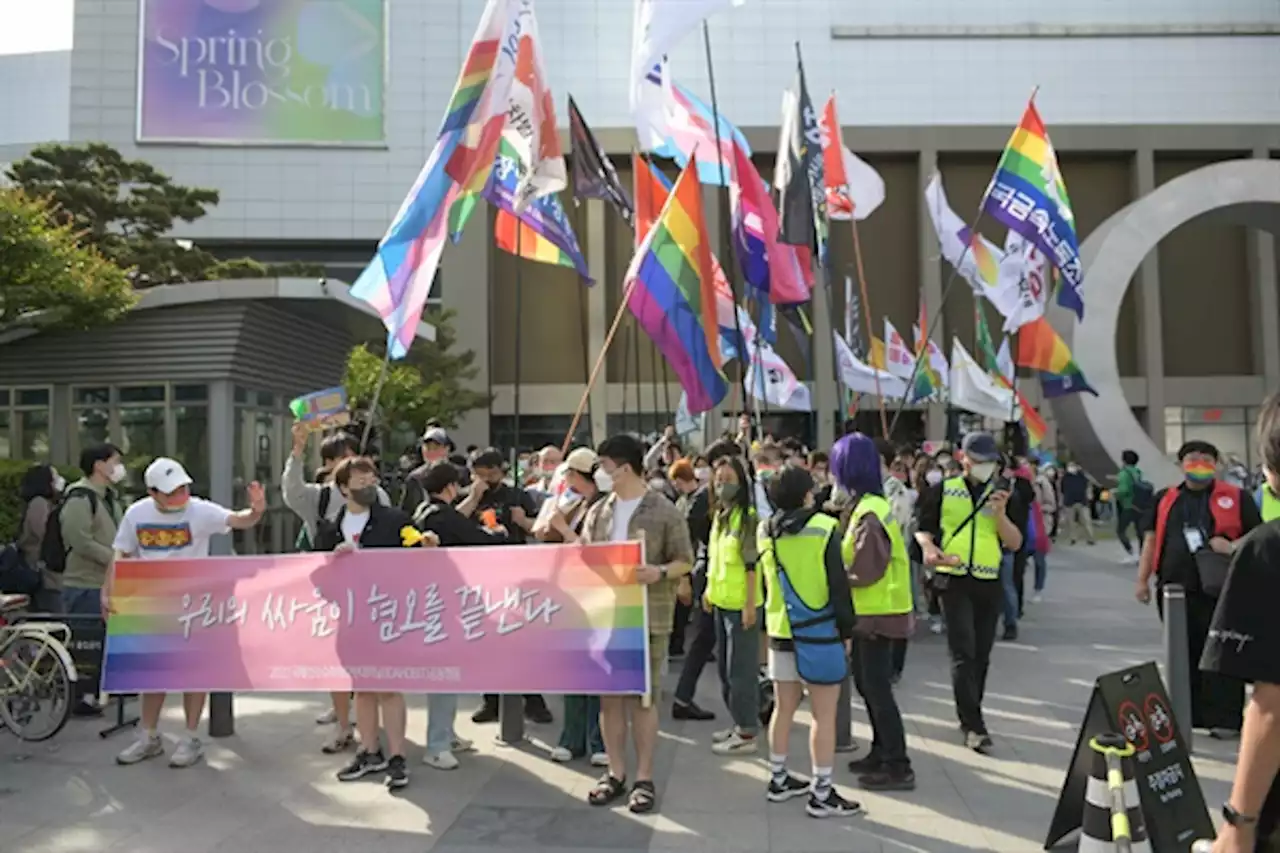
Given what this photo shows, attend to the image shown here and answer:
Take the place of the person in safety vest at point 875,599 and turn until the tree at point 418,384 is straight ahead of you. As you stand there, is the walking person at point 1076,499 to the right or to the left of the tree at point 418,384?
right

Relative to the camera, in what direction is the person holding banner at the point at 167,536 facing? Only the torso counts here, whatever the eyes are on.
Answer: toward the camera

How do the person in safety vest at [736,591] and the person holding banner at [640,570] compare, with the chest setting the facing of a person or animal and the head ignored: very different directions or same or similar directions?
same or similar directions

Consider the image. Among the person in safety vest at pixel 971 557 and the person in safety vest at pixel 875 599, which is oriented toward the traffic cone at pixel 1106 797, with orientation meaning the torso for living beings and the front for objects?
the person in safety vest at pixel 971 557

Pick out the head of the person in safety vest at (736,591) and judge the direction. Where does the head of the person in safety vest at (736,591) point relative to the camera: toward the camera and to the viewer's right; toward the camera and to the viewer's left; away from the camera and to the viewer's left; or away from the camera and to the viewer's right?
toward the camera and to the viewer's left

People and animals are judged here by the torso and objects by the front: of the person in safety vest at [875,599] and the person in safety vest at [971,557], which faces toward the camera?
the person in safety vest at [971,557]

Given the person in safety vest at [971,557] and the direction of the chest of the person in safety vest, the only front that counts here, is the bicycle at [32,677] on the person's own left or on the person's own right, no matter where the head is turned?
on the person's own right

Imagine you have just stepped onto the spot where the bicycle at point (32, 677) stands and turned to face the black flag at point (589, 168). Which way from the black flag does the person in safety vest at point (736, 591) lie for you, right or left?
right

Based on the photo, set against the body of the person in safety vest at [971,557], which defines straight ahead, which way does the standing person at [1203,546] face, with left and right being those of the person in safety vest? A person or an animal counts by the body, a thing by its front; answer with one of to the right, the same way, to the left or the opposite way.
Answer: the same way

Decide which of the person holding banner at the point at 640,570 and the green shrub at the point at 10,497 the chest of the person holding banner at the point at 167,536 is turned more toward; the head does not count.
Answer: the person holding banner

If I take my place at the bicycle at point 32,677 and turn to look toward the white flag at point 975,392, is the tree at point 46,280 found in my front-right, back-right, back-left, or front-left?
front-left

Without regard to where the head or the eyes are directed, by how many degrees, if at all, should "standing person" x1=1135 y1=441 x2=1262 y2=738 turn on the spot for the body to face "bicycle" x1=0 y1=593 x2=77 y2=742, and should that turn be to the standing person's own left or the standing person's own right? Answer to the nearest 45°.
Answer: approximately 45° to the standing person's own right
